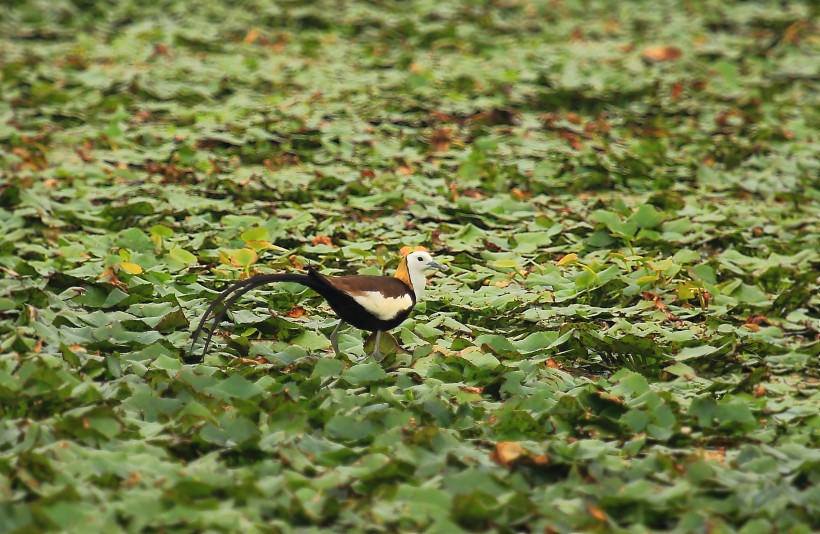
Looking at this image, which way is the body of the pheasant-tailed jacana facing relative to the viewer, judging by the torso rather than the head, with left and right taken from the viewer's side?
facing to the right of the viewer

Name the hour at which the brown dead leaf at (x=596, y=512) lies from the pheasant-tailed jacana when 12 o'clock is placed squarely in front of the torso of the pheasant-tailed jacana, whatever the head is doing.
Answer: The brown dead leaf is roughly at 2 o'clock from the pheasant-tailed jacana.

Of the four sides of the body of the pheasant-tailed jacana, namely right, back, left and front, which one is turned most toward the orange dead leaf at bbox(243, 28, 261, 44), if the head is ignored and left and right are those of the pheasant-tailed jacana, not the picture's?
left

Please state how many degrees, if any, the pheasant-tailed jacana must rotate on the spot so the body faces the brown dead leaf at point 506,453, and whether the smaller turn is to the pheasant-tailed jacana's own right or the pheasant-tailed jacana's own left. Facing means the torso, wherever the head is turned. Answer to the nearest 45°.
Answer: approximately 45° to the pheasant-tailed jacana's own right

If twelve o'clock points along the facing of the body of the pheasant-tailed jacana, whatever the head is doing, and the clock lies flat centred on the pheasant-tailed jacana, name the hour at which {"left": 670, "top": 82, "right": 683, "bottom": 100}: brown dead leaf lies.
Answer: The brown dead leaf is roughly at 10 o'clock from the pheasant-tailed jacana.

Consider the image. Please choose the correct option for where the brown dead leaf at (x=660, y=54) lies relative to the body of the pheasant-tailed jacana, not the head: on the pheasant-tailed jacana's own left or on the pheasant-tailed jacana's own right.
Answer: on the pheasant-tailed jacana's own left

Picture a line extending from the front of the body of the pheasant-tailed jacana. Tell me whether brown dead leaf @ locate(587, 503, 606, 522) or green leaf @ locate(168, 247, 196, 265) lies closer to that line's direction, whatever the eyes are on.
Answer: the brown dead leaf

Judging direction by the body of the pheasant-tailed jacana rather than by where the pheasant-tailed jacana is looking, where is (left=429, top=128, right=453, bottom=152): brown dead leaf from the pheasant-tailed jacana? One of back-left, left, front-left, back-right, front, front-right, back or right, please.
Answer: left

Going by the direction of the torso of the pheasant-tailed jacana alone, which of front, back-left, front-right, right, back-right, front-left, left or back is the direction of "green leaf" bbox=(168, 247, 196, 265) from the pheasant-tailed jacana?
back-left

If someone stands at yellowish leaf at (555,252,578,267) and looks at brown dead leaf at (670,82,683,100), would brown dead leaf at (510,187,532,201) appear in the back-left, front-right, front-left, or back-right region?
front-left

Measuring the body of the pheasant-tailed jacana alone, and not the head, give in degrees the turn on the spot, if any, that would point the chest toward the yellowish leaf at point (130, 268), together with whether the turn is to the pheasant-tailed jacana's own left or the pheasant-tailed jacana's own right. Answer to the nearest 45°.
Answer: approximately 135° to the pheasant-tailed jacana's own left
